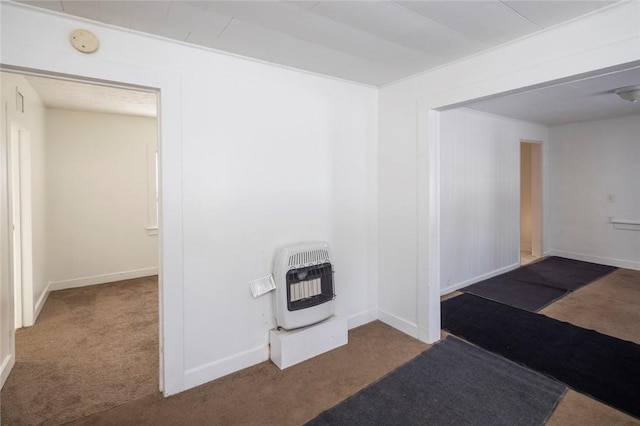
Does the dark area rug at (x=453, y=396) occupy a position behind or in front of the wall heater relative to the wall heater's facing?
in front

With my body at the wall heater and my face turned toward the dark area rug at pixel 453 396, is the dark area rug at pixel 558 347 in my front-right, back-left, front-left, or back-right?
front-left

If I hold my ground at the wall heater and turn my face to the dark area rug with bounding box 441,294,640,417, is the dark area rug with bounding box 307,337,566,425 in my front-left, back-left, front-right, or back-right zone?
front-right

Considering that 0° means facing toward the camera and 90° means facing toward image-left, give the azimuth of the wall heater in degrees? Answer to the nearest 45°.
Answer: approximately 315°

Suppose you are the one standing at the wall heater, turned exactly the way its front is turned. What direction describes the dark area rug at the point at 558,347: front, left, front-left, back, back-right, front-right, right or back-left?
front-left

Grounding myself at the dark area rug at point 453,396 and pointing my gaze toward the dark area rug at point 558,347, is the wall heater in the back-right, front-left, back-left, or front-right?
back-left
